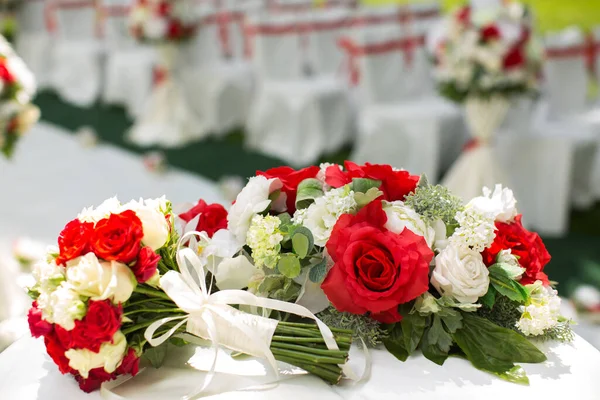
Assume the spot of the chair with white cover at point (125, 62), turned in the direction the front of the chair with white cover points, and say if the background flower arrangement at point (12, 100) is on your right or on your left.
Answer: on your right

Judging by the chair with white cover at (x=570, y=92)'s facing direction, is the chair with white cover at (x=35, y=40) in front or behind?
behind

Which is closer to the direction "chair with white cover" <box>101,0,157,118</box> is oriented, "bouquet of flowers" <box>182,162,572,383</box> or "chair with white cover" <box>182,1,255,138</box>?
the chair with white cover
